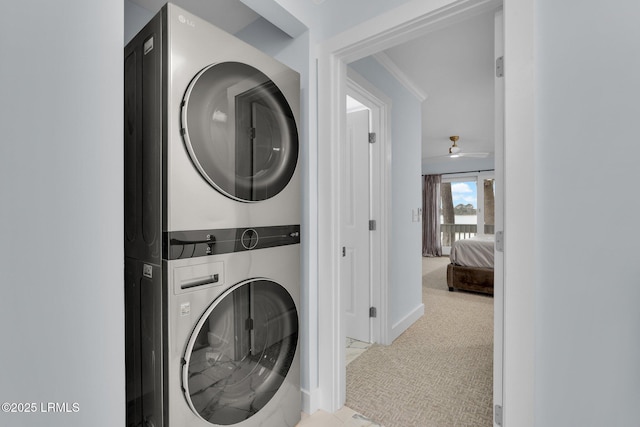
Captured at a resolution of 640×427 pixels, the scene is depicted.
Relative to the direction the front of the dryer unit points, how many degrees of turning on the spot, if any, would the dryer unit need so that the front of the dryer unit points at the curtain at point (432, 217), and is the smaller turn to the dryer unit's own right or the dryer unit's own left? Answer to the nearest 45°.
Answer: approximately 90° to the dryer unit's own left

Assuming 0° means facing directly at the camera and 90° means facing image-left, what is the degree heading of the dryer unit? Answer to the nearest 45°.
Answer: approximately 315°

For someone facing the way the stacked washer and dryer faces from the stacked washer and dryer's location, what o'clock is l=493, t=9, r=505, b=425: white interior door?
The white interior door is roughly at 11 o'clock from the stacked washer and dryer.

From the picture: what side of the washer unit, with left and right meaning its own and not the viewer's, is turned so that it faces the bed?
left

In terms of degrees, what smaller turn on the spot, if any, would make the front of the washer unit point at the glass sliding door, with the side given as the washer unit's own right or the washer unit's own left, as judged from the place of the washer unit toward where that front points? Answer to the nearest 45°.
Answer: approximately 90° to the washer unit's own left

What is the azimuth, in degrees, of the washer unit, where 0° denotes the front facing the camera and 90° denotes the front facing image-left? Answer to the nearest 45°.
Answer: approximately 315°

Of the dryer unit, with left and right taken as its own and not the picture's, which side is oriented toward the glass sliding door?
left

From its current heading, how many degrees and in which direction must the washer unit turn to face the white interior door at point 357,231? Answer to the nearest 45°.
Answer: approximately 90° to its left

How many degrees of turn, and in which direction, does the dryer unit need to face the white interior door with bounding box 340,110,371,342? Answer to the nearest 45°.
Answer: approximately 90° to its left

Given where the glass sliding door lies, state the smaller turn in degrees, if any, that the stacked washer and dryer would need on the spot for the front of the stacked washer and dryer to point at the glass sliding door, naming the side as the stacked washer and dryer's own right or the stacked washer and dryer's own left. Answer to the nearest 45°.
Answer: approximately 90° to the stacked washer and dryer's own left
